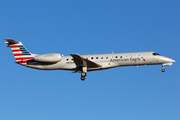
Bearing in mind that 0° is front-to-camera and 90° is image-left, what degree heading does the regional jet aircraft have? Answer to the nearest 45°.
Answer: approximately 270°
